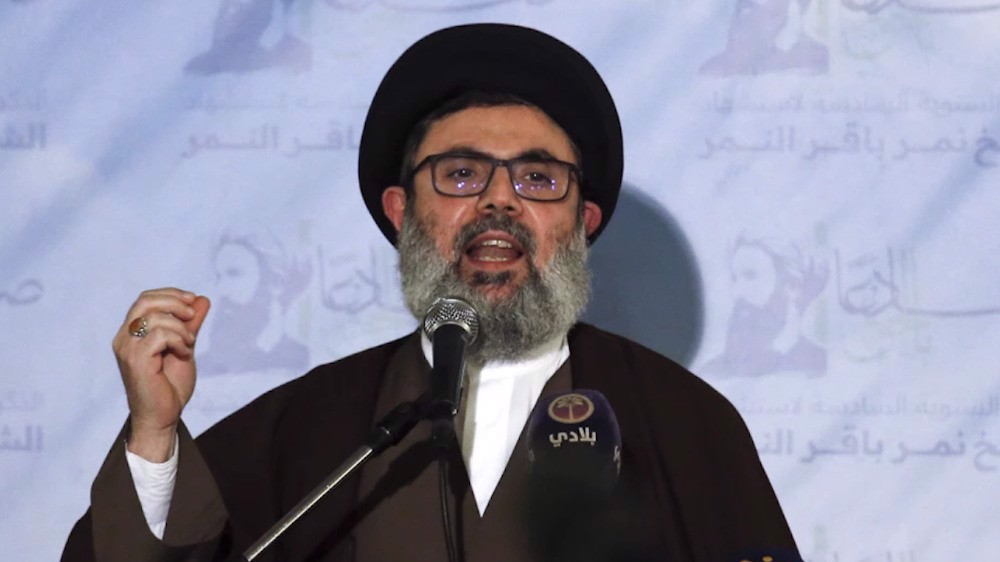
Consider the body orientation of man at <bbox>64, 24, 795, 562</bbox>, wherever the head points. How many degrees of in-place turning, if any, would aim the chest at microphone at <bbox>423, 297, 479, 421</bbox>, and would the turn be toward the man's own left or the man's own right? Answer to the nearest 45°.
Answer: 0° — they already face it

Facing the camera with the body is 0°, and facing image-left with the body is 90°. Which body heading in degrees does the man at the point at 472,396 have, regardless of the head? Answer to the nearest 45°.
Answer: approximately 0°

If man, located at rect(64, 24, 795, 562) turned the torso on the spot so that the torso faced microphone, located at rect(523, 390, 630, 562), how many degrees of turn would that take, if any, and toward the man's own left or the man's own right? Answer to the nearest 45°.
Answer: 0° — they already face it
